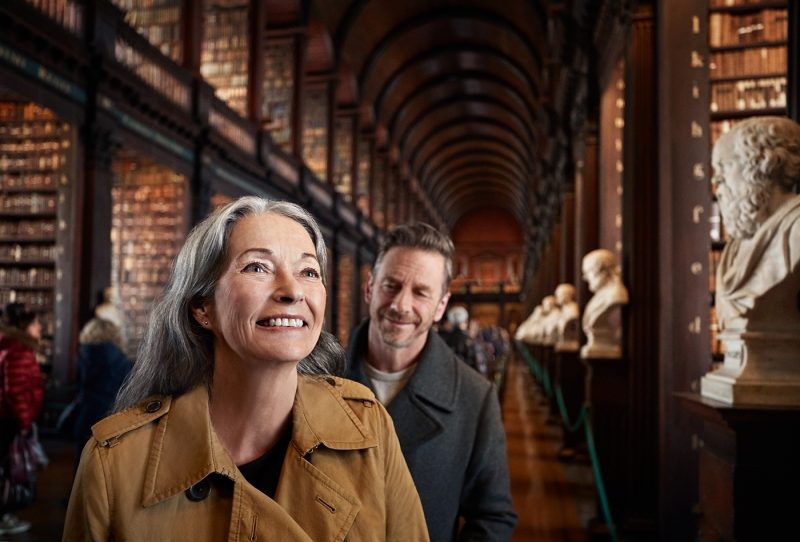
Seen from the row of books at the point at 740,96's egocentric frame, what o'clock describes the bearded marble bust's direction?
The bearded marble bust is roughly at 12 o'clock from the row of books.

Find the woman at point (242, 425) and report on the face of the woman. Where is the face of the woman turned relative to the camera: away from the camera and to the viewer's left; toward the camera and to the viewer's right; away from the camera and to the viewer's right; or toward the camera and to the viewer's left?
toward the camera and to the viewer's right

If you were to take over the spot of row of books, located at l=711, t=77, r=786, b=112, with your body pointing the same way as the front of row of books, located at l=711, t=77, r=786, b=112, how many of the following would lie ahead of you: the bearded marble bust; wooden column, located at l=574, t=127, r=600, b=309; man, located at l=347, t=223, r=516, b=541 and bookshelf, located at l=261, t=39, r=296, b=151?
2

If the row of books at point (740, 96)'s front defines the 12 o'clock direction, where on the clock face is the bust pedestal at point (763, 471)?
The bust pedestal is roughly at 12 o'clock from the row of books.

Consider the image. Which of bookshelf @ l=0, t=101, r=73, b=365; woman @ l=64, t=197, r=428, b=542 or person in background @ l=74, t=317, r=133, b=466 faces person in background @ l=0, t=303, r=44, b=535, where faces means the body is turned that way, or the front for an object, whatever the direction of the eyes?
the bookshelf

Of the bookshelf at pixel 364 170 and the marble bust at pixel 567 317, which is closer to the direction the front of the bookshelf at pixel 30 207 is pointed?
the marble bust

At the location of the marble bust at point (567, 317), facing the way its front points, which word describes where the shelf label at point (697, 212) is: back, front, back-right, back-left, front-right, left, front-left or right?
left

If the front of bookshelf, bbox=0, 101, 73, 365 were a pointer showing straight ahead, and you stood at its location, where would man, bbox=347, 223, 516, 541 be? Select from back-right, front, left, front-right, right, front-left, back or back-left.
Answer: front

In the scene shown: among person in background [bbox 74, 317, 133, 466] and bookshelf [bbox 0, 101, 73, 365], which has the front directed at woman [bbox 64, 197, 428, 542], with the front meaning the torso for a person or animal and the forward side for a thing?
the bookshelf

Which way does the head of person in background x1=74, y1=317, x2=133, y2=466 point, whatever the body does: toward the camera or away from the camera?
away from the camera

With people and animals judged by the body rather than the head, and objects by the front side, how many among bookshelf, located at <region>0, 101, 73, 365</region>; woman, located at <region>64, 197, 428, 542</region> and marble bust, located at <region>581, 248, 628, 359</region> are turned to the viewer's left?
1

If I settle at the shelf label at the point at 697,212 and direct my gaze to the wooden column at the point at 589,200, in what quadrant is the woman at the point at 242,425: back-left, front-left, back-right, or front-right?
back-left
